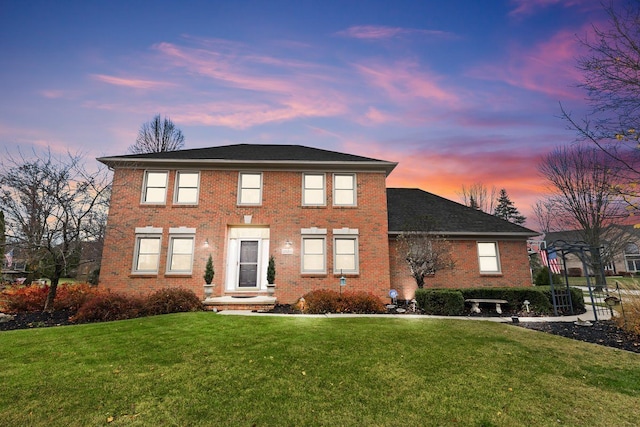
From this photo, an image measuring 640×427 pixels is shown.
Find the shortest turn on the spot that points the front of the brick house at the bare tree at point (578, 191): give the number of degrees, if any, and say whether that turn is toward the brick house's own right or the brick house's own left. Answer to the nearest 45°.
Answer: approximately 90° to the brick house's own left

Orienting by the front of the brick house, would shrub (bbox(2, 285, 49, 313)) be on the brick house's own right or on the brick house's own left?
on the brick house's own right

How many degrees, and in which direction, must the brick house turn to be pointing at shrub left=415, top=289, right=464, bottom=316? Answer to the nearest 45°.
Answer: approximately 90° to its left

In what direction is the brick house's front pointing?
toward the camera

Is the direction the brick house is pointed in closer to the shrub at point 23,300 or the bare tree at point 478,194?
the shrub

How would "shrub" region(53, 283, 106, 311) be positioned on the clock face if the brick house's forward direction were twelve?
The shrub is roughly at 2 o'clock from the brick house.

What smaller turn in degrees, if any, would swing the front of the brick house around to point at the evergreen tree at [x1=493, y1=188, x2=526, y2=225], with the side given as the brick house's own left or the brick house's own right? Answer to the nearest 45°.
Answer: approximately 135° to the brick house's own left

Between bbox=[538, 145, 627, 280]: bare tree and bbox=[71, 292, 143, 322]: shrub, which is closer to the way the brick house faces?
the shrub

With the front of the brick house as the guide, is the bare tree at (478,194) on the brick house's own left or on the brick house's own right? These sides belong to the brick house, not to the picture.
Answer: on the brick house's own left

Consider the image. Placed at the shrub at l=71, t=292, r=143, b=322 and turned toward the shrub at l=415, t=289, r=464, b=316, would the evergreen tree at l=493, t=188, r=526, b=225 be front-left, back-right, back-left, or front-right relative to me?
front-left

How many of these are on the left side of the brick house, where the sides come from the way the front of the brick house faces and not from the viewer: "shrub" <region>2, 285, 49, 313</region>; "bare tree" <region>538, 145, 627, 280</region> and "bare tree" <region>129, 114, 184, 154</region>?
1

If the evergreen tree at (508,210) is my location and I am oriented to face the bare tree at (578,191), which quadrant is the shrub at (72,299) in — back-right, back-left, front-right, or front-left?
front-right
